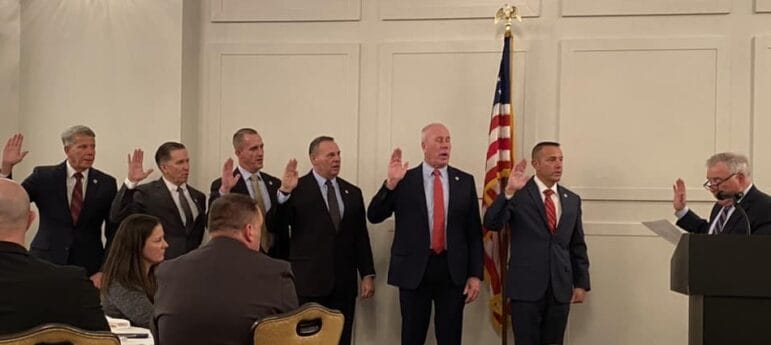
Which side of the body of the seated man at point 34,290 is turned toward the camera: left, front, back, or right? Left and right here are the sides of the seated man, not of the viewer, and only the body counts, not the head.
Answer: back

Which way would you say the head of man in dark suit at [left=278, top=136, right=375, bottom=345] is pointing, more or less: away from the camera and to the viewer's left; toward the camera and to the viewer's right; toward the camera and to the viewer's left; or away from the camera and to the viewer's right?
toward the camera and to the viewer's right

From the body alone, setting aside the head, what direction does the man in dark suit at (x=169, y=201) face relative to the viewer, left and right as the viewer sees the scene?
facing the viewer and to the right of the viewer

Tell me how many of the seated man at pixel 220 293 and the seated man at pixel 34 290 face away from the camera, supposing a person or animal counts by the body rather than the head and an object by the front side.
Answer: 2

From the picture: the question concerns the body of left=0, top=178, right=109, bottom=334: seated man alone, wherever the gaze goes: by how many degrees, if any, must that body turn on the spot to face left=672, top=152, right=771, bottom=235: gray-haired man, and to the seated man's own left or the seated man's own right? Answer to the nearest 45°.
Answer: approximately 90° to the seated man's own right

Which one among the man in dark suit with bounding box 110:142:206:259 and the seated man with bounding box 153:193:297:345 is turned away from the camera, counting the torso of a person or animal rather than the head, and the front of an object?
the seated man

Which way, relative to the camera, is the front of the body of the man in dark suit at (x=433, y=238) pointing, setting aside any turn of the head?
toward the camera

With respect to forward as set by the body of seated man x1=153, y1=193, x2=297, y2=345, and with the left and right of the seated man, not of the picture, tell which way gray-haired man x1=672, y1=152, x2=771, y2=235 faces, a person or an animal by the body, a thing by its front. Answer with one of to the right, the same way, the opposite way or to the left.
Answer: to the left

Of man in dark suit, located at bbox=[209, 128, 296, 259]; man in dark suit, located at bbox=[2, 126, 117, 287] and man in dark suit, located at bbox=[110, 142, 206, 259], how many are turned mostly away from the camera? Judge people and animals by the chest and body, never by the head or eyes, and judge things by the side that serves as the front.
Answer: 0

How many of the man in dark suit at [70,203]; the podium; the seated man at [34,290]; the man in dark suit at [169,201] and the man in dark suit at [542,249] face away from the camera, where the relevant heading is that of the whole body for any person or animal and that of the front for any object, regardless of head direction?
1

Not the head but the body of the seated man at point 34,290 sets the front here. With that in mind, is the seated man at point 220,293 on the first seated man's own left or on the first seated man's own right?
on the first seated man's own right

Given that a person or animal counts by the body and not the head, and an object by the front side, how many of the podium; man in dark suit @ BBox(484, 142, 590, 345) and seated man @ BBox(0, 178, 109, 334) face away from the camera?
1

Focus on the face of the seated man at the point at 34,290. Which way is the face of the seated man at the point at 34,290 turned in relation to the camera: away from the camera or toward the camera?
away from the camera
